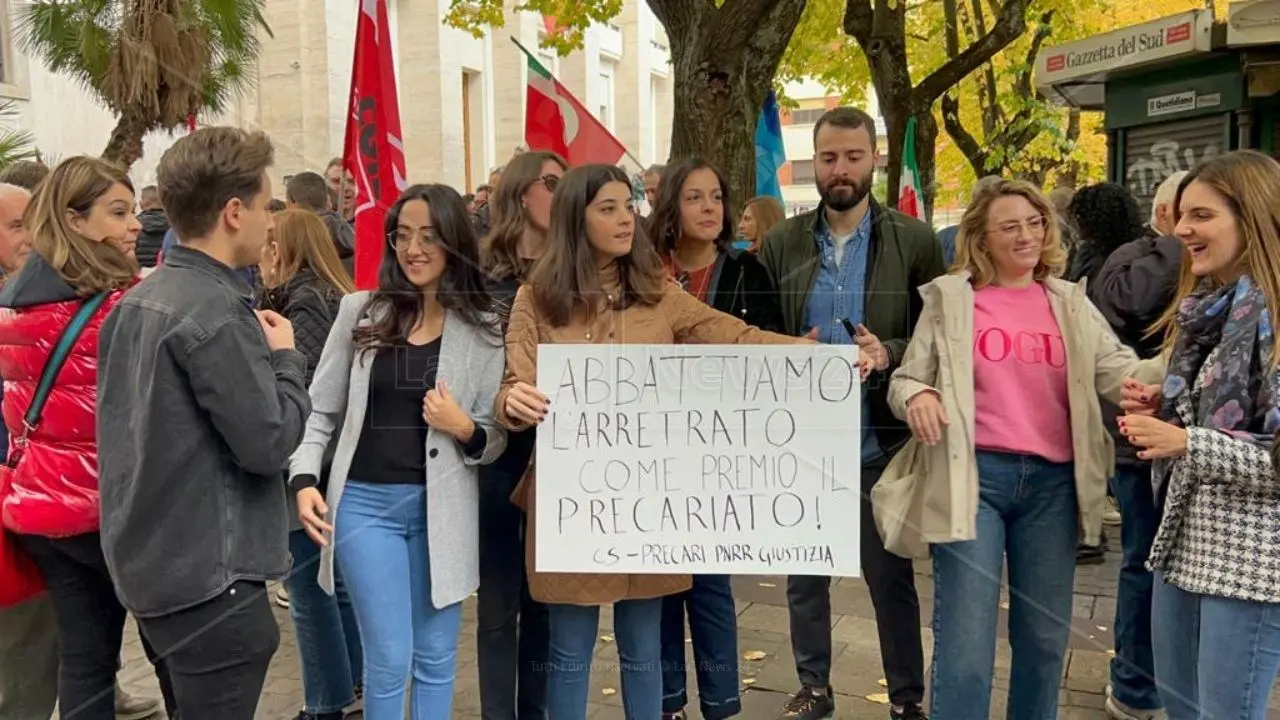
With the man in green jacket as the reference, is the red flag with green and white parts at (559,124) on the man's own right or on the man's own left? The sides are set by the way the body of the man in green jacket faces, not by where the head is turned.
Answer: on the man's own right

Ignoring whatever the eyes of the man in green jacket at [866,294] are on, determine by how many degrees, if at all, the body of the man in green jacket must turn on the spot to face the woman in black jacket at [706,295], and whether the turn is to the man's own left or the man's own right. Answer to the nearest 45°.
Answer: approximately 90° to the man's own right

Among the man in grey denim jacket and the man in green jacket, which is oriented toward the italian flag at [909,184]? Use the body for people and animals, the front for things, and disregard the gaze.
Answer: the man in grey denim jacket

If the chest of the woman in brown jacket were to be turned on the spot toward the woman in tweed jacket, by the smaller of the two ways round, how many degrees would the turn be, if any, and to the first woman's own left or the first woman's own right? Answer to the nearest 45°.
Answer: approximately 90° to the first woman's own left

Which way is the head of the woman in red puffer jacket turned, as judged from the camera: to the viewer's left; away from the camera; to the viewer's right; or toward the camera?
to the viewer's right

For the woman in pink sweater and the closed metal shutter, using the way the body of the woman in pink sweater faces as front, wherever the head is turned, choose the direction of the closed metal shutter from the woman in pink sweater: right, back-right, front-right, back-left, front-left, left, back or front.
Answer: back

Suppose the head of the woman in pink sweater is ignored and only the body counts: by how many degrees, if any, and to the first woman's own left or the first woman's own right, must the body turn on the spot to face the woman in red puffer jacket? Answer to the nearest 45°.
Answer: approximately 45° to the first woman's own right

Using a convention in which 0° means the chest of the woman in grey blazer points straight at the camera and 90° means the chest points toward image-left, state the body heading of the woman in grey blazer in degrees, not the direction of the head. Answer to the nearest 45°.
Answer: approximately 0°

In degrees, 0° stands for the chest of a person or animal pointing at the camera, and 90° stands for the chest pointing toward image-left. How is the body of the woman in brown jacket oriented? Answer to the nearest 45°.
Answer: approximately 0°

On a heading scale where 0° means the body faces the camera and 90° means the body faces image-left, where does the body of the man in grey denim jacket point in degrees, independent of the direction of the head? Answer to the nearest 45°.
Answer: approximately 225°

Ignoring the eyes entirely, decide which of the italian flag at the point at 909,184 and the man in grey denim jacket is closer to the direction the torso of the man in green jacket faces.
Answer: the man in grey denim jacket
